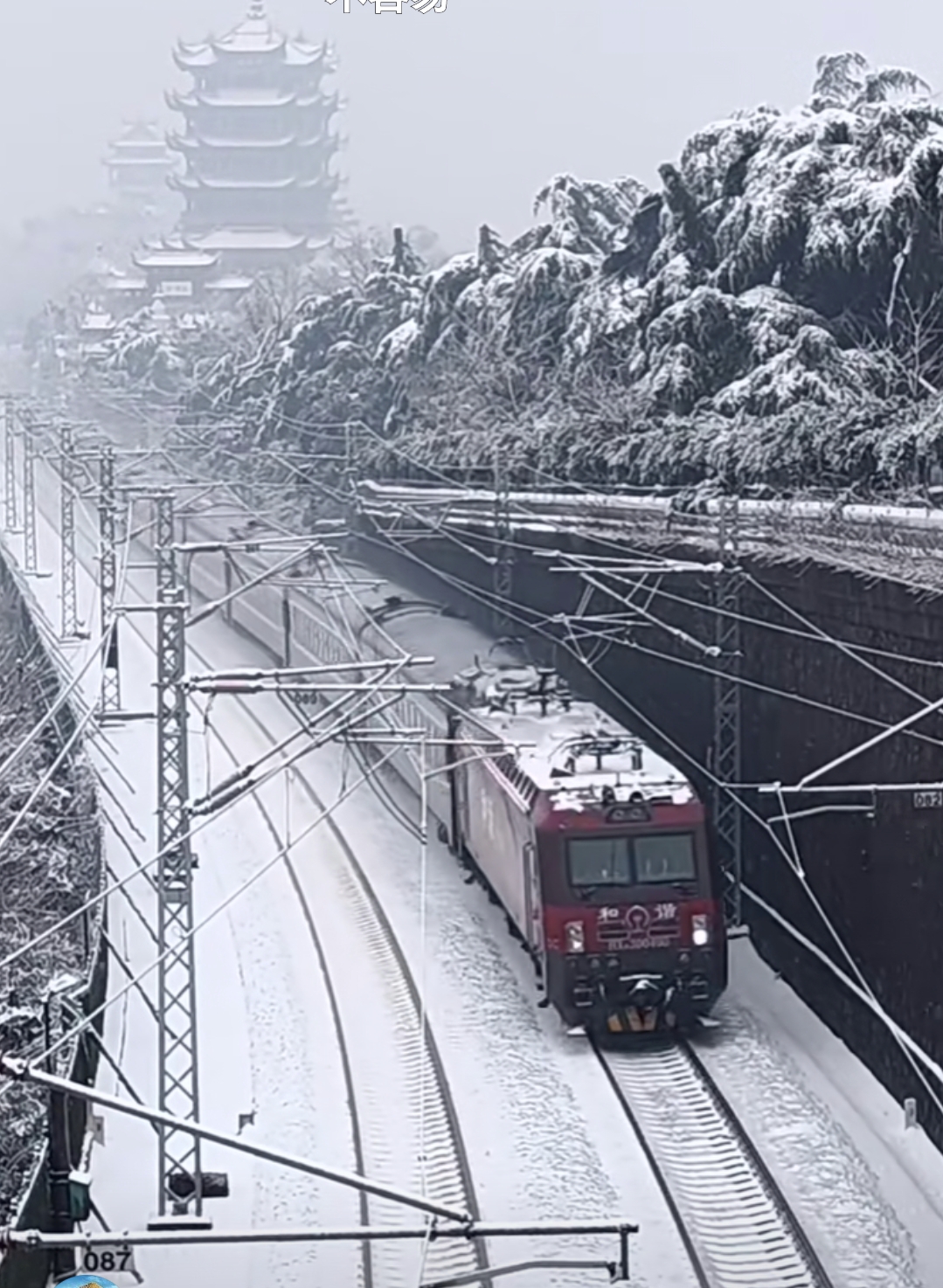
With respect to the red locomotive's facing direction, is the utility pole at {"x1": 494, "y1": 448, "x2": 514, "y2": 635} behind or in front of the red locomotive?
behind

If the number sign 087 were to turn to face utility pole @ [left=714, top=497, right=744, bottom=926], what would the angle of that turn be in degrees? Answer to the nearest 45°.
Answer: approximately 135° to its left

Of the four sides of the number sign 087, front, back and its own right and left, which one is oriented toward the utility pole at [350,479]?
back

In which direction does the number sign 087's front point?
toward the camera

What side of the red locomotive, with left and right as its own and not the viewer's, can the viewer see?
front

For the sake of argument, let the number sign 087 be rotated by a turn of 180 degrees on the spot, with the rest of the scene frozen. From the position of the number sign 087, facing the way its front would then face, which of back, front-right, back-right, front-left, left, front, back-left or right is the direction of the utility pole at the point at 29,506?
front

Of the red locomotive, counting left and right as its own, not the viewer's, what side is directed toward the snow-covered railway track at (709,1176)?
front

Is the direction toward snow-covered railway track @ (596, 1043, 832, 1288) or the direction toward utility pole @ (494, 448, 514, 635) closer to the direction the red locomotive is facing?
the snow-covered railway track

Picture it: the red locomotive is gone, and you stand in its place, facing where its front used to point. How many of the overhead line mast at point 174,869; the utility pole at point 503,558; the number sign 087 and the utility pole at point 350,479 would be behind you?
2

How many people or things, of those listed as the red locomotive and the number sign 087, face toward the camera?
2

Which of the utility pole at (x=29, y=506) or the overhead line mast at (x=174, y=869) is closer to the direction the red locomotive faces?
the overhead line mast

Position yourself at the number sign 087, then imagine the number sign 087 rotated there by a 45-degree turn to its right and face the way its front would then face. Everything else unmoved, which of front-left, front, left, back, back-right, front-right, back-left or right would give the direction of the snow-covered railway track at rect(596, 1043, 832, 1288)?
back

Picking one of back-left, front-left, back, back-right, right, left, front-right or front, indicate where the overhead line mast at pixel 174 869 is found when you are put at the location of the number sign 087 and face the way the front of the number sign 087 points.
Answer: back

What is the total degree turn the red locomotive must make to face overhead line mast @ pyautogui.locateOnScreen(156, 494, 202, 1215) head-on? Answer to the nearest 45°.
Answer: approximately 45° to its right

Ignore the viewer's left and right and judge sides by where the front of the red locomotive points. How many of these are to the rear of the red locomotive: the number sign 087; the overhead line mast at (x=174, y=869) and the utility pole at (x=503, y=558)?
1
